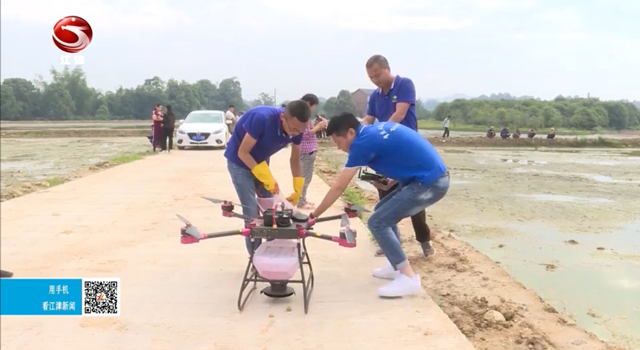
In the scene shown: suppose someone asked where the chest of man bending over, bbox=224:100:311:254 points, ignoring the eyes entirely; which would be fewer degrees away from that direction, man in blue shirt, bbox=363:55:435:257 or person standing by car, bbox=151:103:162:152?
the man in blue shirt

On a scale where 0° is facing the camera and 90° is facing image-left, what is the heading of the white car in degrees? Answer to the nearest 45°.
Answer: approximately 0°

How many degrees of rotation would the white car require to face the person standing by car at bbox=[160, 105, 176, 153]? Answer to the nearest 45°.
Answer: approximately 45° to its right

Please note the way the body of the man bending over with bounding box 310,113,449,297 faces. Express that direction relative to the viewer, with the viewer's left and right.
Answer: facing to the left of the viewer

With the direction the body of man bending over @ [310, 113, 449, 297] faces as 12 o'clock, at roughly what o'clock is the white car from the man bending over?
The white car is roughly at 2 o'clock from the man bending over.

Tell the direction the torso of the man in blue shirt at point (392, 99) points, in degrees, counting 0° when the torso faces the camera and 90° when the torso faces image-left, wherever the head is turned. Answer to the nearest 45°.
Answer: approximately 45°

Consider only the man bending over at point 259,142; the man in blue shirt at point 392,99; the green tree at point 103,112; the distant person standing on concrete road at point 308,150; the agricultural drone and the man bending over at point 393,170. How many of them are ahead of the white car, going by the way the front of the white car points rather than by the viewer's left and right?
5

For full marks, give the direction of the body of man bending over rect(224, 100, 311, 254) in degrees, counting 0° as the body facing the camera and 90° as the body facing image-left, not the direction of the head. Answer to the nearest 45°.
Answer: approximately 315°
